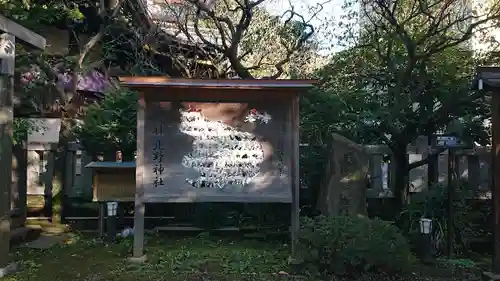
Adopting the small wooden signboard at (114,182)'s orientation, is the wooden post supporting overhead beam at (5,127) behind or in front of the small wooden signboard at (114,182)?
in front

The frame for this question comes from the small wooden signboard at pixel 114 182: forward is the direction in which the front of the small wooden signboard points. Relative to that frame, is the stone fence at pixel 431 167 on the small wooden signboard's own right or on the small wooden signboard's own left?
on the small wooden signboard's own left

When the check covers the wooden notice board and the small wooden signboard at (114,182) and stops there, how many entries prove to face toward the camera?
2

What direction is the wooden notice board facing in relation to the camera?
toward the camera

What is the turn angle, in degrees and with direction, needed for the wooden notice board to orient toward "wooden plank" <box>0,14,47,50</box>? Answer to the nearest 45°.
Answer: approximately 90° to its right

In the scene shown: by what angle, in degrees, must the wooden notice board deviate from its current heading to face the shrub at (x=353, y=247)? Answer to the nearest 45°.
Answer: approximately 45° to its left

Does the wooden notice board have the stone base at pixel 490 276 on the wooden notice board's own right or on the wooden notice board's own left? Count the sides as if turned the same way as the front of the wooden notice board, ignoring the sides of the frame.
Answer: on the wooden notice board's own left

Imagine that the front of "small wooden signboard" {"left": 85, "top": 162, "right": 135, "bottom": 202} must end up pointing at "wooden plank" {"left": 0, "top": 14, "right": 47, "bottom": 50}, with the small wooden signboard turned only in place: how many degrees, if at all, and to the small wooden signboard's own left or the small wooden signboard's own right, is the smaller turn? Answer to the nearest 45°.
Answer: approximately 45° to the small wooden signboard's own right

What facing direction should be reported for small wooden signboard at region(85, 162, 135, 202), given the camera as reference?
facing the viewer
